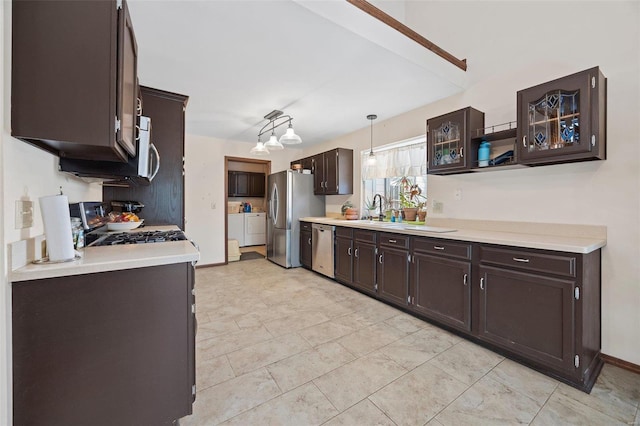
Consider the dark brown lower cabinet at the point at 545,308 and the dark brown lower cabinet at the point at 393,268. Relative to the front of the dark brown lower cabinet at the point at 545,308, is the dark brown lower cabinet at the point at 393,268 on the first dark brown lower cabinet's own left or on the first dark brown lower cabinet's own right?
on the first dark brown lower cabinet's own right

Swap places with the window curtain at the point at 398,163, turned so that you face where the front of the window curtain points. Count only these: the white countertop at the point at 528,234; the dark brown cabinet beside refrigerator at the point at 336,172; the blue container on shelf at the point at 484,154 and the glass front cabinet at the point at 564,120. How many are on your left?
3

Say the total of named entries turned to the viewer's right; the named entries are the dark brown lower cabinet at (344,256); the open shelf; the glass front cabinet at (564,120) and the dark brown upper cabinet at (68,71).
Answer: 1

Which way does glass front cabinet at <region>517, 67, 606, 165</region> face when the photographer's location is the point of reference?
facing the viewer and to the left of the viewer

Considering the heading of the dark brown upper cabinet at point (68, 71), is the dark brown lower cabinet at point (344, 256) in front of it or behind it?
in front

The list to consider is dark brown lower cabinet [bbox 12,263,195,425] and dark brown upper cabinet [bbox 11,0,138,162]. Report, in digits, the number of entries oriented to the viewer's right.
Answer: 2

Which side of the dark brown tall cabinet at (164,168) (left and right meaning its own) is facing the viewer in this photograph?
right

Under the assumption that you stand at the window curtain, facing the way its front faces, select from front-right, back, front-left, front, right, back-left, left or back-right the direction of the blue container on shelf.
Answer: left

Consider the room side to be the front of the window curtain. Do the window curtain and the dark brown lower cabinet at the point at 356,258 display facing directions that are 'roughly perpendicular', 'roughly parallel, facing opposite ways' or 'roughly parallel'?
roughly parallel

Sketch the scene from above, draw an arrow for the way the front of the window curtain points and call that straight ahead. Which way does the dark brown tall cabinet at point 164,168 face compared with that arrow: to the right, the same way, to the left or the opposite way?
the opposite way

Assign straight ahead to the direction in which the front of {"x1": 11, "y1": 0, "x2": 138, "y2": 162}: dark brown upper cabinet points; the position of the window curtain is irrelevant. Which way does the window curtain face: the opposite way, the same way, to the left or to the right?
the opposite way

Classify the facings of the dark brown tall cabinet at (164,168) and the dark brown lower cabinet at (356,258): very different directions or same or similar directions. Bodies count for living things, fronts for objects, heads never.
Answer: very different directions

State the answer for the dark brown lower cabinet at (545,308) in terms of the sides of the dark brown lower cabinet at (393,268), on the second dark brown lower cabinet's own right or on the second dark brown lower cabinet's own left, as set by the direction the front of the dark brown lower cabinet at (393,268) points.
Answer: on the second dark brown lower cabinet's own left
